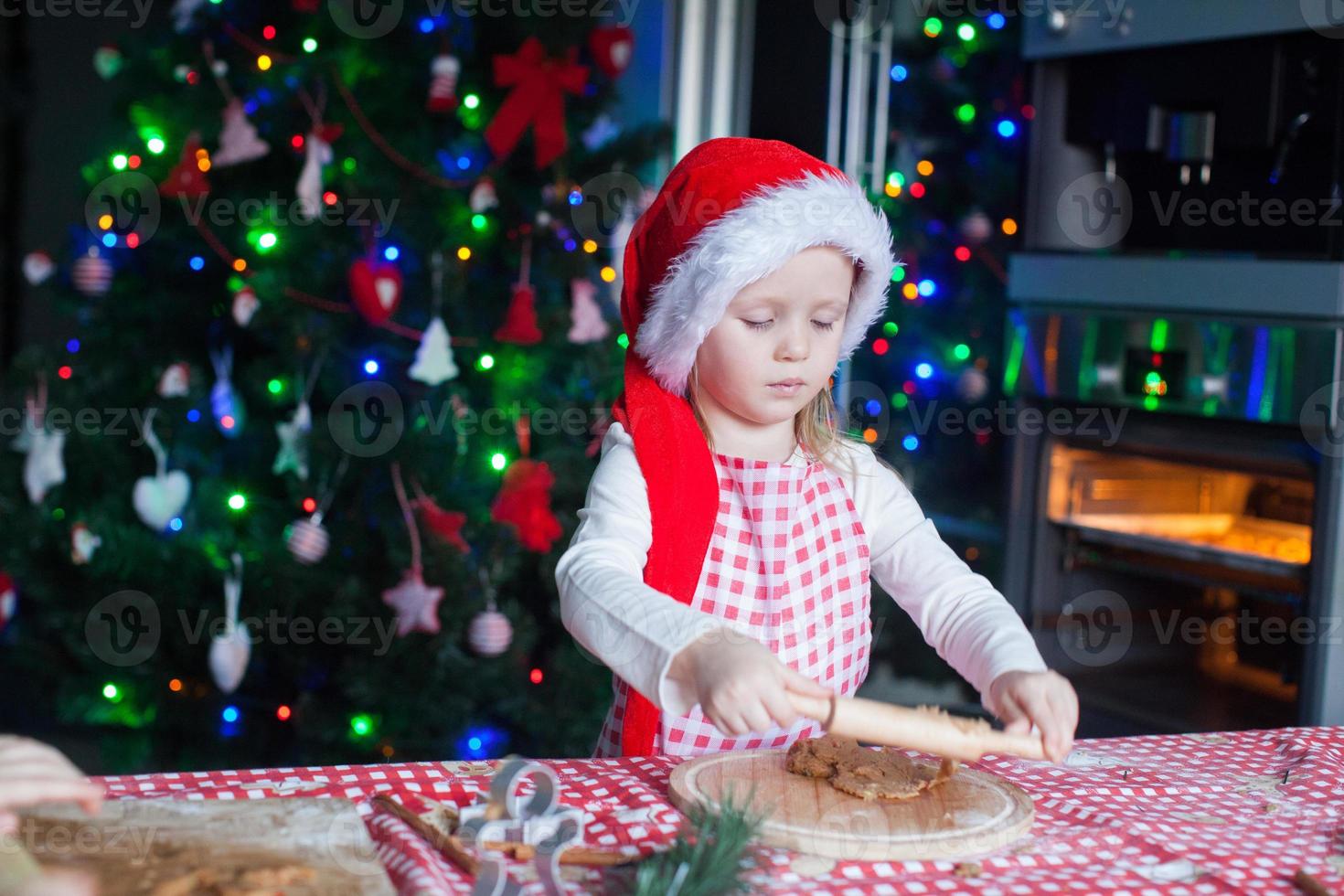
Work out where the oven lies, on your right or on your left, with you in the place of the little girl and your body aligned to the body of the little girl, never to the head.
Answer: on your left

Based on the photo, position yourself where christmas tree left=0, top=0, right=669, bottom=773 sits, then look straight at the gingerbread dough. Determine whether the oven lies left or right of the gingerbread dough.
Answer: left

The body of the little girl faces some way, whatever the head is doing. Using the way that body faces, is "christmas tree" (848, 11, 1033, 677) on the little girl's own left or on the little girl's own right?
on the little girl's own left

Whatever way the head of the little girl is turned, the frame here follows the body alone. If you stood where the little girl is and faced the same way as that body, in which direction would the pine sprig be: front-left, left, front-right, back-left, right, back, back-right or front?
front-right

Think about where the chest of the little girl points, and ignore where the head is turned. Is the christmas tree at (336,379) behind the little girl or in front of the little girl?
behind

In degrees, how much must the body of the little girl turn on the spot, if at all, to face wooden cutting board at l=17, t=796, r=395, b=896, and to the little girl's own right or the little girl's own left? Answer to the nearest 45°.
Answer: approximately 90° to the little girl's own right

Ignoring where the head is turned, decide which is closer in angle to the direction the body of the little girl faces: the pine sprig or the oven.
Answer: the pine sprig
